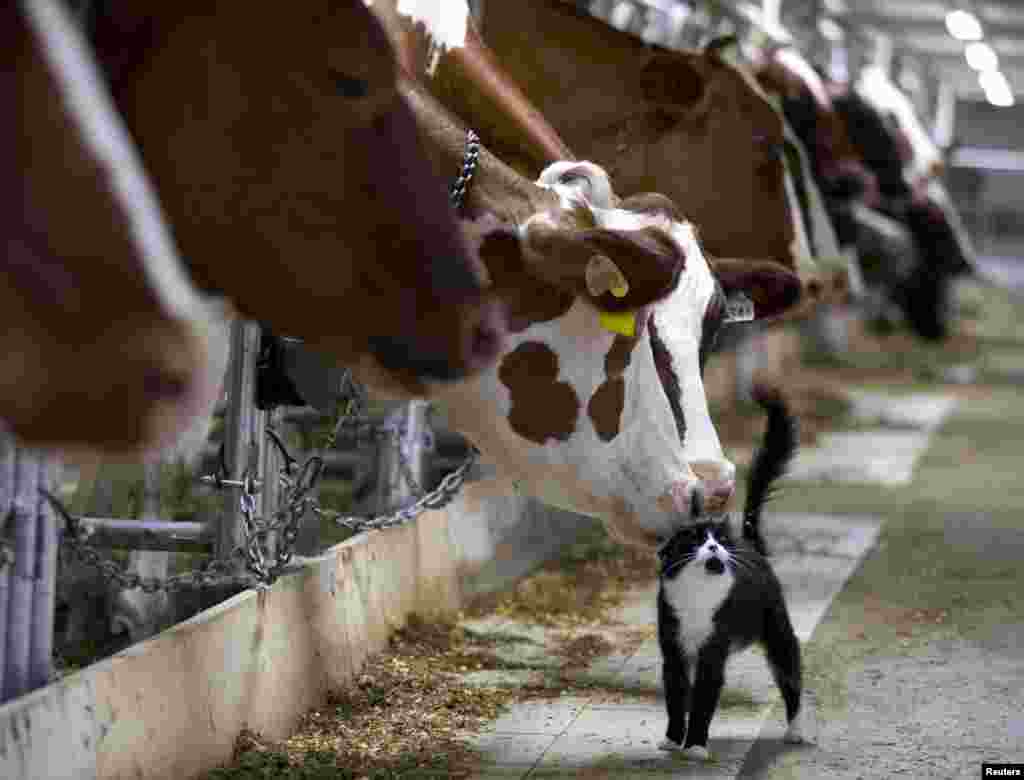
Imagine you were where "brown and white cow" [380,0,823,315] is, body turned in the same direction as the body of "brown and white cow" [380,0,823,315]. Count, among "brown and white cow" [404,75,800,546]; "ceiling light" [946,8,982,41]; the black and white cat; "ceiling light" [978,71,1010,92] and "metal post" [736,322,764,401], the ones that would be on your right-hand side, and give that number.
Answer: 2

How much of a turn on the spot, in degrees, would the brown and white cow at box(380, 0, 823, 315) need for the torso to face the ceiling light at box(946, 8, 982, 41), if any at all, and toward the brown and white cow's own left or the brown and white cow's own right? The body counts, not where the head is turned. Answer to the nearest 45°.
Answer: approximately 90° to the brown and white cow's own left

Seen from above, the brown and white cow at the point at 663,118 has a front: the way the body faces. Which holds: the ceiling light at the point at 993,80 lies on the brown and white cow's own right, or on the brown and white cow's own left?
on the brown and white cow's own left

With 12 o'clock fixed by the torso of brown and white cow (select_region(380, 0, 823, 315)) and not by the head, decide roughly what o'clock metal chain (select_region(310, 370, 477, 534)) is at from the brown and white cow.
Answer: The metal chain is roughly at 4 o'clock from the brown and white cow.

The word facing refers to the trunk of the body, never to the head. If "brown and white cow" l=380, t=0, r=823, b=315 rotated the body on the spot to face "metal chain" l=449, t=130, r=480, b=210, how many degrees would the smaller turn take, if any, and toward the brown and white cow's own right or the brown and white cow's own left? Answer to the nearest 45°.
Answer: approximately 90° to the brown and white cow's own right

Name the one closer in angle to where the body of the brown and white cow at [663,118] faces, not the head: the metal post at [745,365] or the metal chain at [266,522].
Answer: the metal post

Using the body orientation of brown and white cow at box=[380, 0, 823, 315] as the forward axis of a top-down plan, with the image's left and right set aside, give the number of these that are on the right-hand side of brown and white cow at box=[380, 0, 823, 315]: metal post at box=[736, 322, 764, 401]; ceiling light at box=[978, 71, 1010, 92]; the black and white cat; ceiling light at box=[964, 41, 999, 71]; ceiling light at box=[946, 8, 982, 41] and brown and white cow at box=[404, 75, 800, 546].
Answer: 2

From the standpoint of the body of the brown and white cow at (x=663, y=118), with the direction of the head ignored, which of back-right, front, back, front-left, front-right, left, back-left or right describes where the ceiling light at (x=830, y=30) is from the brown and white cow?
left

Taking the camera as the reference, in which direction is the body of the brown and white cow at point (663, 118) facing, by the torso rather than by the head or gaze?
to the viewer's right
